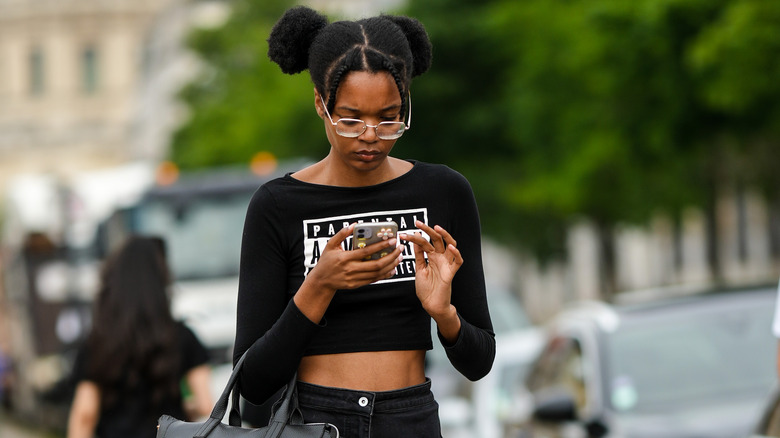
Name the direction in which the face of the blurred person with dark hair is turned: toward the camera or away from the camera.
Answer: away from the camera

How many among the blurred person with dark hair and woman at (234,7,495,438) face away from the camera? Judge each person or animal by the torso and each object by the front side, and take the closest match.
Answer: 1

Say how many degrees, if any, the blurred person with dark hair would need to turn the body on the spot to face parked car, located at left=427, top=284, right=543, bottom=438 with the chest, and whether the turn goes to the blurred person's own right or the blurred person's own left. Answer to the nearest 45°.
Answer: approximately 45° to the blurred person's own right

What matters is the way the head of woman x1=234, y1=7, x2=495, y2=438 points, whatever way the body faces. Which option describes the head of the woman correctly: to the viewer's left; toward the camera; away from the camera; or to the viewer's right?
toward the camera

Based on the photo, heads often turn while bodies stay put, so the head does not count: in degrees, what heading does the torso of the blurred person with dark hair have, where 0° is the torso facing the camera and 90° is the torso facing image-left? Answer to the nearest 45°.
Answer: approximately 180°

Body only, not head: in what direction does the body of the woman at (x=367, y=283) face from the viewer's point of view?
toward the camera

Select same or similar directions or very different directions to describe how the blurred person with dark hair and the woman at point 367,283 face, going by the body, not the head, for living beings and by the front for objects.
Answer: very different directions

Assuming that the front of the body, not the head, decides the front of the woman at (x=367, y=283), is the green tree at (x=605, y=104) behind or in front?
behind

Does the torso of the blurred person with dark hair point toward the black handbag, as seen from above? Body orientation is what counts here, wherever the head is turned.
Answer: no

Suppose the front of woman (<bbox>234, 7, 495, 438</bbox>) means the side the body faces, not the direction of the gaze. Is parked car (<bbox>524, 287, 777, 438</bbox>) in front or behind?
behind

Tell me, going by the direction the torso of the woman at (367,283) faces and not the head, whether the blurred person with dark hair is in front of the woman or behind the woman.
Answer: behind

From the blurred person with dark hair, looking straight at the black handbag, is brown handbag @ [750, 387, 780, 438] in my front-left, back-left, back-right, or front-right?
front-left

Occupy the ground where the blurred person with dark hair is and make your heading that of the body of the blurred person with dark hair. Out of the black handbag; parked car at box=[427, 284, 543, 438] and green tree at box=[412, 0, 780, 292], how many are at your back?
1

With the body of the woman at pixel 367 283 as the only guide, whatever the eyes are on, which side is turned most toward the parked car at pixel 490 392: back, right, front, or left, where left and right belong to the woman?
back

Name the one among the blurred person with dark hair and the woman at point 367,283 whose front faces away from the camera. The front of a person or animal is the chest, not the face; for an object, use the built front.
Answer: the blurred person with dark hair
